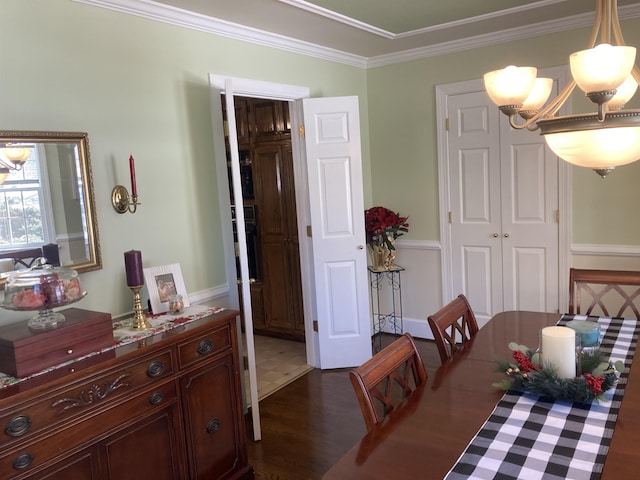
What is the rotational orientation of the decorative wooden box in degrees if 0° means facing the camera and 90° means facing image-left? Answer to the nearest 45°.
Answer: approximately 315°

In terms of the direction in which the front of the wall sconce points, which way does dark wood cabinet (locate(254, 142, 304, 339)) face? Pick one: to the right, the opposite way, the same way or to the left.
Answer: to the right

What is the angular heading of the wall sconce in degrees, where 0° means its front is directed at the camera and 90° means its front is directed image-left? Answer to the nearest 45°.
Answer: approximately 315°

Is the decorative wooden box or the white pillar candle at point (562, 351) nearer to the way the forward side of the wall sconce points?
the white pillar candle

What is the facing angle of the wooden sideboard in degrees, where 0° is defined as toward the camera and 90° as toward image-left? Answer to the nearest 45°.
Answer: approximately 315°

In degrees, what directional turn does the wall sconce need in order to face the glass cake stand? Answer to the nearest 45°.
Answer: approximately 90° to its right

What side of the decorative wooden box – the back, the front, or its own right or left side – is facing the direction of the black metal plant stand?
left

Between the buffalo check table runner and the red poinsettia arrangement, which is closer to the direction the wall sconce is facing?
the buffalo check table runner

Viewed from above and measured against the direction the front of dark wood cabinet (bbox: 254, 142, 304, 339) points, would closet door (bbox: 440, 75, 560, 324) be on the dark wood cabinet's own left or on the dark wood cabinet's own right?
on the dark wood cabinet's own left

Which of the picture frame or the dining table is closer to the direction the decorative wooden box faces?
the dining table
